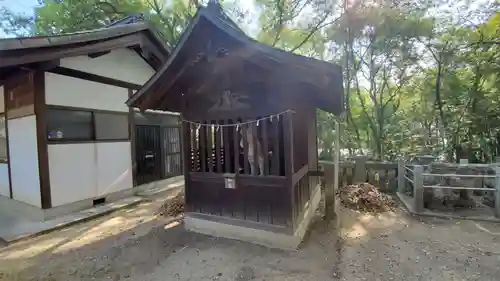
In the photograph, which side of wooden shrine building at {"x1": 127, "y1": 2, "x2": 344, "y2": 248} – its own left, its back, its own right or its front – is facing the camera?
front

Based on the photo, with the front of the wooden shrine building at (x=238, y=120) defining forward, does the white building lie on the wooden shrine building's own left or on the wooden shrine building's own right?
on the wooden shrine building's own right
